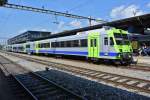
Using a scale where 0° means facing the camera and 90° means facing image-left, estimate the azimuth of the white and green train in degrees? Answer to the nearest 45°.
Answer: approximately 315°
